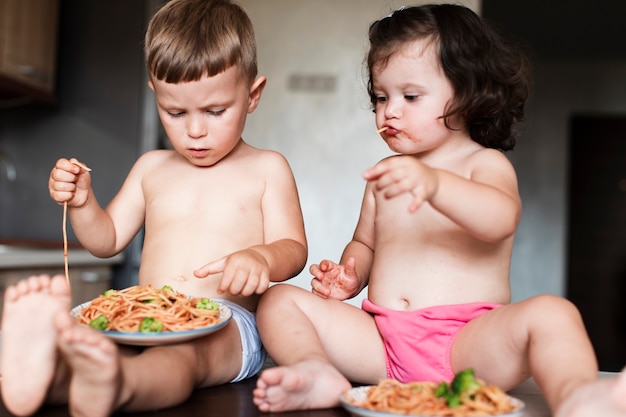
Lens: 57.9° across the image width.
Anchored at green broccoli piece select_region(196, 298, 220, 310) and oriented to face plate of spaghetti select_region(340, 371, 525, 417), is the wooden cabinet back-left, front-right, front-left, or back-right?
back-left

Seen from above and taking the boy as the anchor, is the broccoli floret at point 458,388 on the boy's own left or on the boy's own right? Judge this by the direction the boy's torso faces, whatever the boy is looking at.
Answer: on the boy's own left

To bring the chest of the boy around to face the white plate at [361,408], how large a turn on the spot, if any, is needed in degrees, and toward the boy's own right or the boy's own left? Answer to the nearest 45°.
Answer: approximately 45° to the boy's own left

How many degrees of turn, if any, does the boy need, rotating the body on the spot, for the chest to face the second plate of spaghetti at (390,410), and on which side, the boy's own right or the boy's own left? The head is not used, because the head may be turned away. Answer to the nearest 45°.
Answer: approximately 45° to the boy's own left

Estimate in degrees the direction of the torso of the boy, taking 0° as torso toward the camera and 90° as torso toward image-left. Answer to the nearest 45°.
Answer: approximately 45°

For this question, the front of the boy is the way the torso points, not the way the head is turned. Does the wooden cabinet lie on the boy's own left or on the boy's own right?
on the boy's own right
